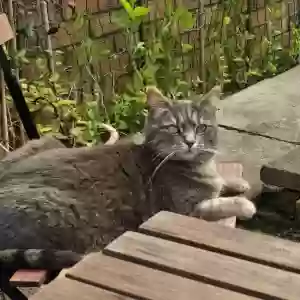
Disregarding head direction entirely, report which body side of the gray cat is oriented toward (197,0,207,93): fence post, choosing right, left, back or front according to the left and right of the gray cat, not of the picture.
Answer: left

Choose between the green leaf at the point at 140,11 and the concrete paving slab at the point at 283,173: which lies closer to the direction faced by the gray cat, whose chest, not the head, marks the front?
the concrete paving slab

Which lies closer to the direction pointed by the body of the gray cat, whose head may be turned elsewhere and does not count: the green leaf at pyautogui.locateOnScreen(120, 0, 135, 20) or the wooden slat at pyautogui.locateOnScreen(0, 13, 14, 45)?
the green leaf

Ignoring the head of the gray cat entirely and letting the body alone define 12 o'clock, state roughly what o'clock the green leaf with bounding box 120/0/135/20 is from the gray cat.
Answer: The green leaf is roughly at 9 o'clock from the gray cat.

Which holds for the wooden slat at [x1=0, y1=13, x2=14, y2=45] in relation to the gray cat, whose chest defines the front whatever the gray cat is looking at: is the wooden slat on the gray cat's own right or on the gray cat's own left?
on the gray cat's own left

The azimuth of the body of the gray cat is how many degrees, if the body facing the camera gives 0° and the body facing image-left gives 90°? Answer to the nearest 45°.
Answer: approximately 270°

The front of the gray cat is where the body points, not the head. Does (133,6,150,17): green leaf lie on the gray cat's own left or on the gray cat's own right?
on the gray cat's own left

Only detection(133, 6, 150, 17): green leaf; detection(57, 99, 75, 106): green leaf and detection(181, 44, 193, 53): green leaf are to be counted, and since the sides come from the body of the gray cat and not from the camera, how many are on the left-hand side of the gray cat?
3

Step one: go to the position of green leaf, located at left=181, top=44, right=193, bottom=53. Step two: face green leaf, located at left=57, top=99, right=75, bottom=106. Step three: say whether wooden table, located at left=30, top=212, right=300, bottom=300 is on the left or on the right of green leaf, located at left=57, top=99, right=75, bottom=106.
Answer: left
